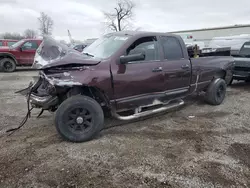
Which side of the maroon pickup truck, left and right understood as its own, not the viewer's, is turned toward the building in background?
back

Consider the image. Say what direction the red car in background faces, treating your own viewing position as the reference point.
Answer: facing to the left of the viewer

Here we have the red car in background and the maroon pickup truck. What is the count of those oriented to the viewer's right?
0

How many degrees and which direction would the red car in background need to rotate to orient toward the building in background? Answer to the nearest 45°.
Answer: approximately 180°

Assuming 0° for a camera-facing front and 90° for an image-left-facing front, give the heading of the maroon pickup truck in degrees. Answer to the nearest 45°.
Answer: approximately 45°

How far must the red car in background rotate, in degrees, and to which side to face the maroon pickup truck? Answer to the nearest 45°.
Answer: approximately 90° to its left

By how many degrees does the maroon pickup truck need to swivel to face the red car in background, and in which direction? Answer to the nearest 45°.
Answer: approximately 90° to its right

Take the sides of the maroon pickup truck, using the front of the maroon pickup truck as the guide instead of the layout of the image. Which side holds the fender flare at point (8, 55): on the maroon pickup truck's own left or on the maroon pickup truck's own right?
on the maroon pickup truck's own right
